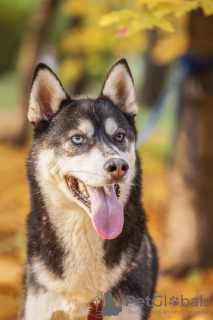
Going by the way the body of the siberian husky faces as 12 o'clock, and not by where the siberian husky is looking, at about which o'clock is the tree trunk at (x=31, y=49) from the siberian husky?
The tree trunk is roughly at 6 o'clock from the siberian husky.

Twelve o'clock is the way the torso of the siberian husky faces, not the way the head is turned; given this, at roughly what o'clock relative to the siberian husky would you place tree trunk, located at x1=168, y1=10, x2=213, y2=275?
The tree trunk is roughly at 7 o'clock from the siberian husky.

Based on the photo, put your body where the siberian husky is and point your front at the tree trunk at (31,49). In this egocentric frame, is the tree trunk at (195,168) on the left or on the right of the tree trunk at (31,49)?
right

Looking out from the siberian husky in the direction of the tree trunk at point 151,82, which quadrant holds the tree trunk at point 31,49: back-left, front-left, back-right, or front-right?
front-left

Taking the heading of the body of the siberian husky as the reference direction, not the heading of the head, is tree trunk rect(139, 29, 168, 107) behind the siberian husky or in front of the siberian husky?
behind

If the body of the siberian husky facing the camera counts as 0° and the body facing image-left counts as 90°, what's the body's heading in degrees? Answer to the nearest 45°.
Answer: approximately 0°
